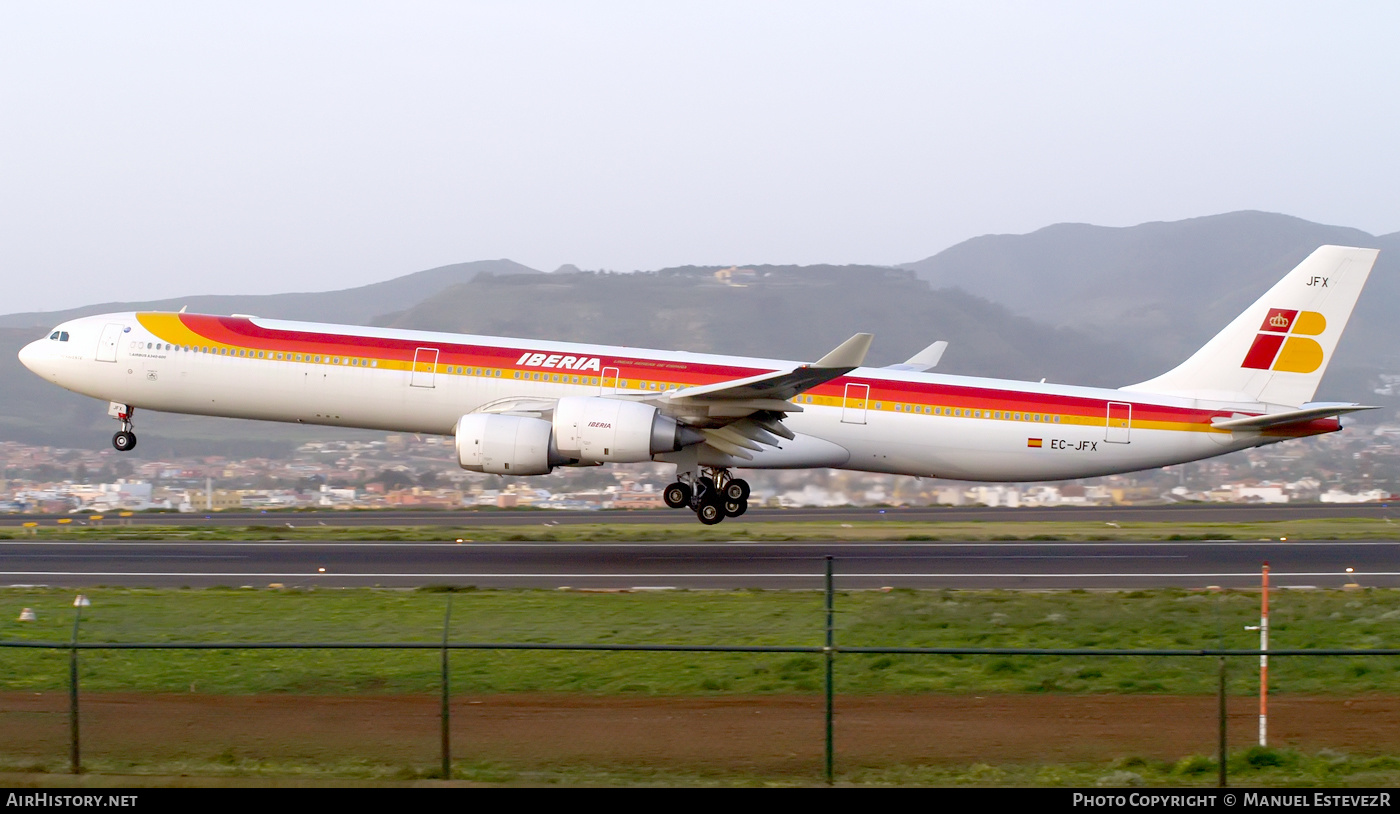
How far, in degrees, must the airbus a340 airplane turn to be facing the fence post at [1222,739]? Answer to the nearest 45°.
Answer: approximately 90° to its left

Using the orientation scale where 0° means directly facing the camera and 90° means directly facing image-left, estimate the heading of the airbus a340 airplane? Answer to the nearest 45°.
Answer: approximately 90°

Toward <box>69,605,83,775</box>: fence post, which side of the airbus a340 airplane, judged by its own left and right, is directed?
left
